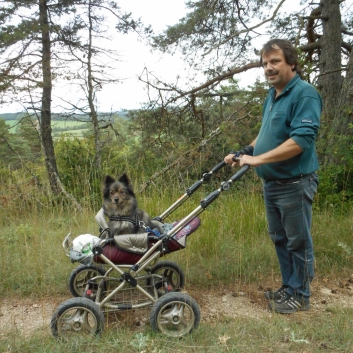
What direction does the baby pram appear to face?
to the viewer's left
